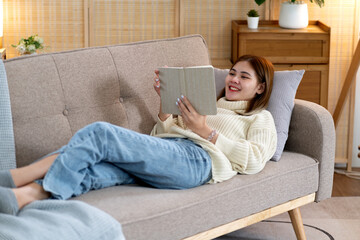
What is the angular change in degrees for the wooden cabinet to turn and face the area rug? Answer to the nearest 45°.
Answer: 0° — it already faces it

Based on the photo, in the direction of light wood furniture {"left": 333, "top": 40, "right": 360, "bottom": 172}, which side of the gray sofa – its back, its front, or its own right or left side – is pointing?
left

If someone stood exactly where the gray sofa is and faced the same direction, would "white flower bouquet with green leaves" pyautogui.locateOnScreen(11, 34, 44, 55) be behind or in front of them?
behind

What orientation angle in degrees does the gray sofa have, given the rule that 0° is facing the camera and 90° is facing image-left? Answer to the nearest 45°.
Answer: approximately 315°

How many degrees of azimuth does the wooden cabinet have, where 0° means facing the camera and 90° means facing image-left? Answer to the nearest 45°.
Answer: approximately 0°
